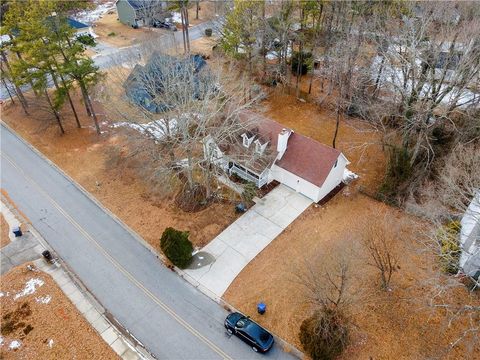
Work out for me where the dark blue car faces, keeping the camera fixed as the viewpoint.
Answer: facing away from the viewer and to the left of the viewer

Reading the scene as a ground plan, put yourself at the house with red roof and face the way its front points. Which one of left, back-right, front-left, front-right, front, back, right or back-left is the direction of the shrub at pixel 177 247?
front

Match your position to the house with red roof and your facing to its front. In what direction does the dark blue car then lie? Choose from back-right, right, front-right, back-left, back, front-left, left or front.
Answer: front-left

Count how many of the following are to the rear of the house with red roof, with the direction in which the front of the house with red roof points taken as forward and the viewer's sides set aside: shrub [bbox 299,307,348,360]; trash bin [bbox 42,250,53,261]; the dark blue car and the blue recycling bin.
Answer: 0

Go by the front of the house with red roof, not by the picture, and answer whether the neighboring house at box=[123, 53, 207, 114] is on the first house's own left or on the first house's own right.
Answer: on the first house's own right

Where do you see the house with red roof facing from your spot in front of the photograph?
facing the viewer and to the left of the viewer

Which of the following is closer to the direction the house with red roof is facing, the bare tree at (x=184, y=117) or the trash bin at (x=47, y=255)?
the trash bin

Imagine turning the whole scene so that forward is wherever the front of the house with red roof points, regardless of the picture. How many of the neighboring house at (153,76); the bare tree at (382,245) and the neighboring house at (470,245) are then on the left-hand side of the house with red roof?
2

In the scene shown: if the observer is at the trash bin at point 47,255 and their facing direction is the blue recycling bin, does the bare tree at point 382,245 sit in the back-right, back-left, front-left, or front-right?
front-left

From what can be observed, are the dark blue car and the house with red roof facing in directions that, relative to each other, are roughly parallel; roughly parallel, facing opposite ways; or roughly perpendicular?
roughly perpendicular

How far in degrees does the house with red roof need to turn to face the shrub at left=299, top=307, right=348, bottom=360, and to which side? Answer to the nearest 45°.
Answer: approximately 45° to its left

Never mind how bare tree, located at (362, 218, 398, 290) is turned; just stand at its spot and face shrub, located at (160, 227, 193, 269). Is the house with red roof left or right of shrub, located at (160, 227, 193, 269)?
right

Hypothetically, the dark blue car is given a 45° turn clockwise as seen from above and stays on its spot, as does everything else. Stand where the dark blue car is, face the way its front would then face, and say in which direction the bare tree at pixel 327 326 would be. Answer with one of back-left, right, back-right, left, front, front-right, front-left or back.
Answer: right

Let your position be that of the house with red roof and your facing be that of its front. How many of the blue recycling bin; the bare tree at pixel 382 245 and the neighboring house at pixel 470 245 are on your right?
0

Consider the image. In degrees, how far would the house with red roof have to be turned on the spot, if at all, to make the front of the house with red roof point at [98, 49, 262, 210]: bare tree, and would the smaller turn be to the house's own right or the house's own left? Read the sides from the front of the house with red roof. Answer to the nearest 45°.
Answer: approximately 45° to the house's own right
